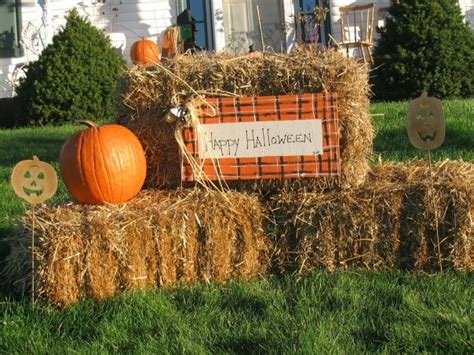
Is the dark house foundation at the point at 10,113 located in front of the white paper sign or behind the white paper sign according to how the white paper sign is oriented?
behind

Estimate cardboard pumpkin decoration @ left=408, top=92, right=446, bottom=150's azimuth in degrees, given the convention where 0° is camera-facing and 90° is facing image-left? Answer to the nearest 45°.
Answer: approximately 0°

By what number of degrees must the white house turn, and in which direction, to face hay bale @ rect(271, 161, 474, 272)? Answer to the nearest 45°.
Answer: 0° — it already faces it

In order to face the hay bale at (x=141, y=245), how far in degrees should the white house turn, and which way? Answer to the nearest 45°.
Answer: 0° — it already faces it

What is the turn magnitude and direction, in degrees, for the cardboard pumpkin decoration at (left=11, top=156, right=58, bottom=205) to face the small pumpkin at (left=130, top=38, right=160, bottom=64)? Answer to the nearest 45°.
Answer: approximately 180°

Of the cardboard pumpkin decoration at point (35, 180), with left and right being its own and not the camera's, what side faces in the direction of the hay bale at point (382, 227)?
left

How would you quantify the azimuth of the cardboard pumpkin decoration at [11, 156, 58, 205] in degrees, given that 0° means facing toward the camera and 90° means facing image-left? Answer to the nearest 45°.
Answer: approximately 0°

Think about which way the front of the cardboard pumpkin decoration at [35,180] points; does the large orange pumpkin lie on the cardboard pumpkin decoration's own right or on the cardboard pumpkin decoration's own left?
on the cardboard pumpkin decoration's own left

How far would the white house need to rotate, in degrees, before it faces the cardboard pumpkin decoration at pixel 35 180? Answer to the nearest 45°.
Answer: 0° — it already faces it

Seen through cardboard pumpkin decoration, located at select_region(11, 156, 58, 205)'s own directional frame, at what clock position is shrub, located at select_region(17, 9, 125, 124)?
The shrub is roughly at 6 o'clock from the cardboard pumpkin decoration.
